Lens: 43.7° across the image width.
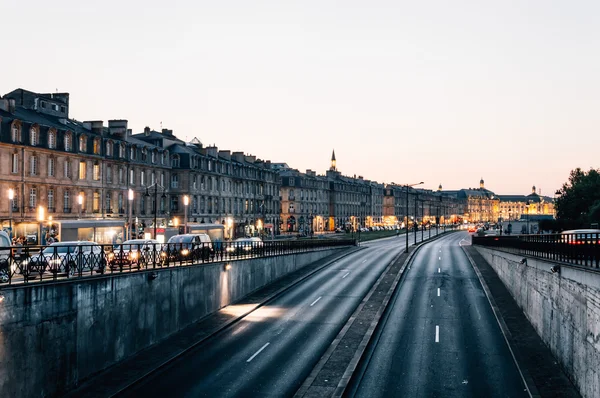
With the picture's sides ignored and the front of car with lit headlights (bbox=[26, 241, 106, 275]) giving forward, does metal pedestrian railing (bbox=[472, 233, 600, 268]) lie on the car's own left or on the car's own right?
on the car's own left

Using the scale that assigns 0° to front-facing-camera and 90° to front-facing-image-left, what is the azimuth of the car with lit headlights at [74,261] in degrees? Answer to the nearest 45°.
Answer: approximately 45°
